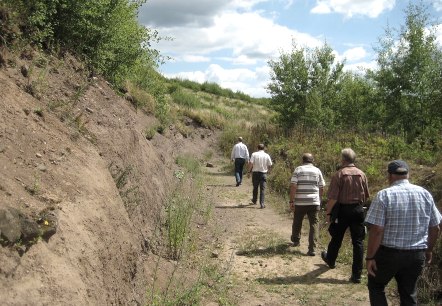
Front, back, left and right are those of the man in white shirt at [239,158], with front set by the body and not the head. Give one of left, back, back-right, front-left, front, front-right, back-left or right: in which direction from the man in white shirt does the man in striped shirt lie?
back

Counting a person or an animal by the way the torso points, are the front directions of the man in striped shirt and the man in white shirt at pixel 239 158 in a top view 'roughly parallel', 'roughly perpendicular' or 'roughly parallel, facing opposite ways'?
roughly parallel

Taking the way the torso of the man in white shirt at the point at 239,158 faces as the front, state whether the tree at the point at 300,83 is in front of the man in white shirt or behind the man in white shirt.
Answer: in front

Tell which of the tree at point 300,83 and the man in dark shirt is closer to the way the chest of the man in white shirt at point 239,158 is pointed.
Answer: the tree

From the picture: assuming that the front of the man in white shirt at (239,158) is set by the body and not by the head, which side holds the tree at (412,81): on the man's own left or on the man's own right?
on the man's own right

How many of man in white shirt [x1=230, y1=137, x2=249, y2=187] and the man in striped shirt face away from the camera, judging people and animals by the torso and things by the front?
2

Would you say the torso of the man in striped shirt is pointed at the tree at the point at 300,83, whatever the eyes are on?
yes

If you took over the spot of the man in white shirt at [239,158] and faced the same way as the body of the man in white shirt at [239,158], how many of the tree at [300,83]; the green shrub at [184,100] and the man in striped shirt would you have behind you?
1

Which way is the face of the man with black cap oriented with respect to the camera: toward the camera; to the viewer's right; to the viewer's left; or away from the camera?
away from the camera

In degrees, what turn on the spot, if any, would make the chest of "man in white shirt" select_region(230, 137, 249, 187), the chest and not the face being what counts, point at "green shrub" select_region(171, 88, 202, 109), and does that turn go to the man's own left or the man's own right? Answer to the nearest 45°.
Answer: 0° — they already face it

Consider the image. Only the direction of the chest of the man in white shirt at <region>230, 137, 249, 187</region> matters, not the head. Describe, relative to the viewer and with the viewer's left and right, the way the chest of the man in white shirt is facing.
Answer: facing away from the viewer

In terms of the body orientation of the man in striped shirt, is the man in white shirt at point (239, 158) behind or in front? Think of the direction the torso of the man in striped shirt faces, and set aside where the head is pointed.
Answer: in front

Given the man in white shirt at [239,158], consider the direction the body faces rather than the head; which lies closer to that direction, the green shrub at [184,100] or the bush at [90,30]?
the green shrub

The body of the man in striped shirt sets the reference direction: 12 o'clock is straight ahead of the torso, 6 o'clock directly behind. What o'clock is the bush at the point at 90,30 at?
The bush is roughly at 9 o'clock from the man in striped shirt.

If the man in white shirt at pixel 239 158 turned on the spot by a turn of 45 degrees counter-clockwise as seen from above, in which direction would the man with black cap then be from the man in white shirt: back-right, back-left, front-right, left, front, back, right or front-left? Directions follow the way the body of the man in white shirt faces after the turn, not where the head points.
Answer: back-left

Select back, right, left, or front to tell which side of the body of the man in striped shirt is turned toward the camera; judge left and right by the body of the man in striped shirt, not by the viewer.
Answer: back
